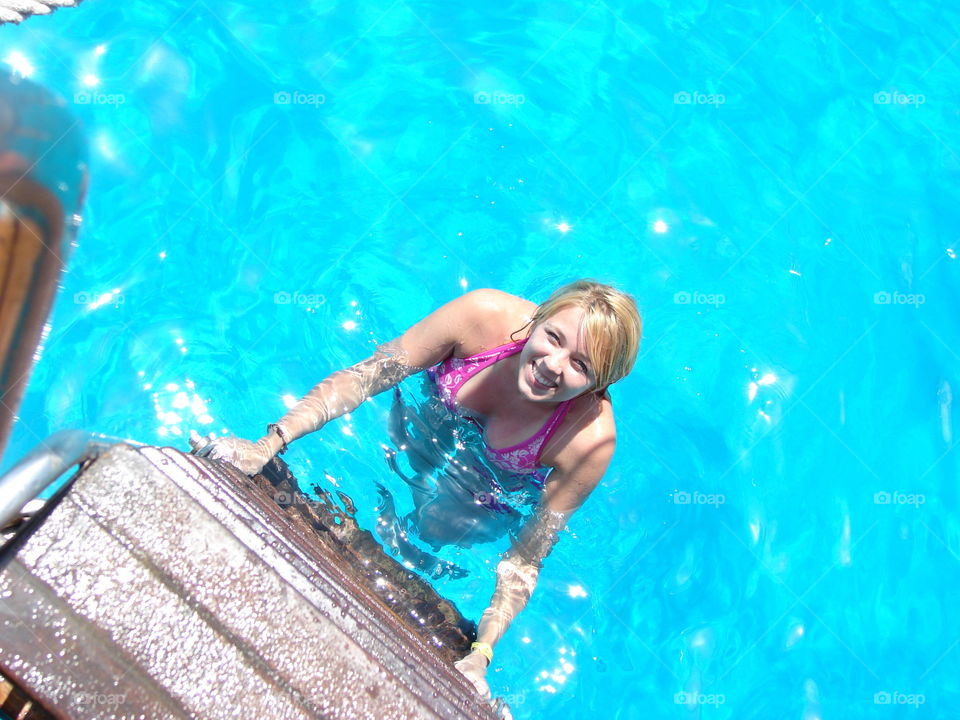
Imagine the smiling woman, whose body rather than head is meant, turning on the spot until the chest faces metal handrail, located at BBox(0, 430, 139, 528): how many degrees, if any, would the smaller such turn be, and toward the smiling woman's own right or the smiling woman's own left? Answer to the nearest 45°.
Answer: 0° — they already face it

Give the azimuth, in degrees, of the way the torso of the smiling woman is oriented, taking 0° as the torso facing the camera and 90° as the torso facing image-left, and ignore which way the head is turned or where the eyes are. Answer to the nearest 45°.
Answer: approximately 45°
